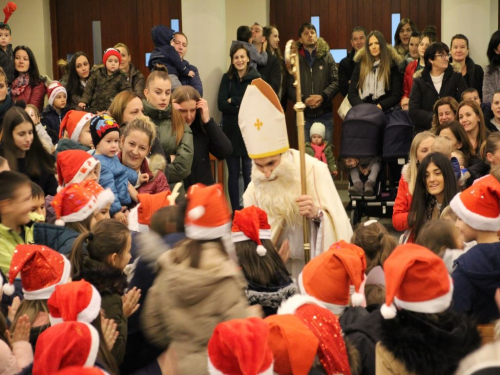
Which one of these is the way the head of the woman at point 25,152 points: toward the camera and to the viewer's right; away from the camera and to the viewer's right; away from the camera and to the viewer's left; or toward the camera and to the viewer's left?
toward the camera and to the viewer's right

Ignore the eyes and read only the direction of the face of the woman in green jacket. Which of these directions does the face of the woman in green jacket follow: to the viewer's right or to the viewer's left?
to the viewer's right

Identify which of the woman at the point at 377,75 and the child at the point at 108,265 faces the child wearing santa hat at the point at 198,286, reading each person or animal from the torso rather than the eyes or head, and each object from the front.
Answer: the woman

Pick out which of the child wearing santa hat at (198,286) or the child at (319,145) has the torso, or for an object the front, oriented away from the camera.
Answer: the child wearing santa hat

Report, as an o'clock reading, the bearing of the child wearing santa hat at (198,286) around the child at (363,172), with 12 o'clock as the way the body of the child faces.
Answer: The child wearing santa hat is roughly at 12 o'clock from the child.

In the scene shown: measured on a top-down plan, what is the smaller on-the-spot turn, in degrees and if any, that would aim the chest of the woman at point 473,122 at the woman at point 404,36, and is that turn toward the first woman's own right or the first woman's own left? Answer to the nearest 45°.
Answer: approximately 135° to the first woman's own right

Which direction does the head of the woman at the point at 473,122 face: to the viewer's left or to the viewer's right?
to the viewer's left

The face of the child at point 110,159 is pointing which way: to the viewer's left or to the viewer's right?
to the viewer's right

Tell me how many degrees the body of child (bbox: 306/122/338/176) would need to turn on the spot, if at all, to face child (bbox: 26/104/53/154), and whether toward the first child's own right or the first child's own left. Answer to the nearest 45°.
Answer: approximately 45° to the first child's own right

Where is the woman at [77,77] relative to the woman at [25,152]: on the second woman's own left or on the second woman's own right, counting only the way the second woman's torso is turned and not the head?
on the second woman's own left

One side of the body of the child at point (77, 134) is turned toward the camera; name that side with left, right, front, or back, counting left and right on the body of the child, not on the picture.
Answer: right

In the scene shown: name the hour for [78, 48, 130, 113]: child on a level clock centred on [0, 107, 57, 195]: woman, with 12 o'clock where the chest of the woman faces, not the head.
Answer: The child is roughly at 8 o'clock from the woman.

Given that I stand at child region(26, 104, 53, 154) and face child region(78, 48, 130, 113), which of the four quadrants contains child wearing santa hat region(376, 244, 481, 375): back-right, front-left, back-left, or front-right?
back-right

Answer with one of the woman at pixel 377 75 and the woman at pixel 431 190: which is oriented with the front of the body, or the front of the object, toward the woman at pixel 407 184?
the woman at pixel 377 75
